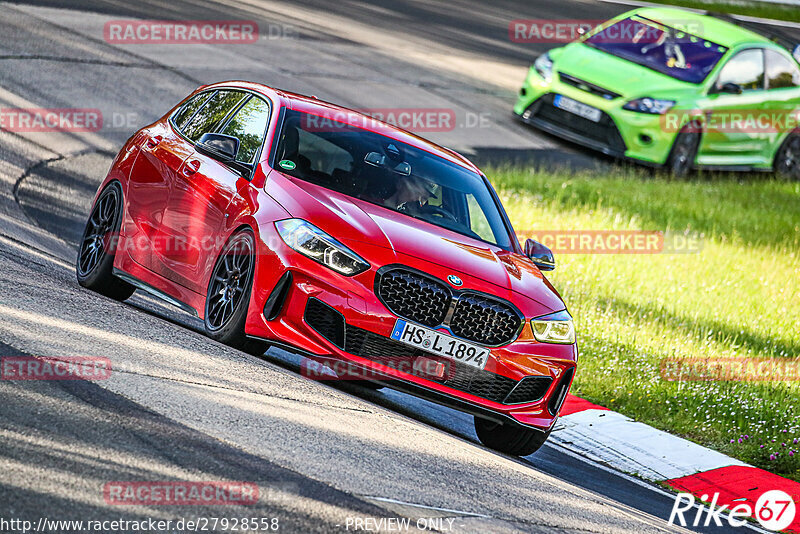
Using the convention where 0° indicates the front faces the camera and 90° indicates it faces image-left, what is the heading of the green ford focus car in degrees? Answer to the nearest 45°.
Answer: approximately 45°

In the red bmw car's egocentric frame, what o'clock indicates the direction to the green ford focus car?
The green ford focus car is roughly at 8 o'clock from the red bmw car.

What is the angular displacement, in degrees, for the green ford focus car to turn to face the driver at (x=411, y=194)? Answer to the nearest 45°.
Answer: approximately 45° to its left

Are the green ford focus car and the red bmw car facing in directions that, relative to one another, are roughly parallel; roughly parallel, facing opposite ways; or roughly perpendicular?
roughly perpendicular

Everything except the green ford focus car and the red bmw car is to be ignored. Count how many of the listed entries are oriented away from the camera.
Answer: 0

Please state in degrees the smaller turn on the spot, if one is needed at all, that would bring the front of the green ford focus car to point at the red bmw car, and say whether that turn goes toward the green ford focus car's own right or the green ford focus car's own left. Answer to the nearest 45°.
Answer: approximately 45° to the green ford focus car's own left

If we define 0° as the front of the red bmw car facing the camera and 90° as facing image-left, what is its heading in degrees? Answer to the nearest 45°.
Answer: approximately 315°
